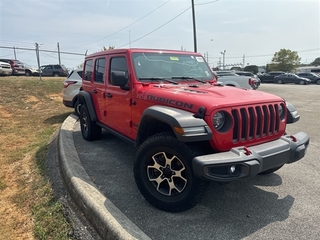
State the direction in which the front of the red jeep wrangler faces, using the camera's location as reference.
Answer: facing the viewer and to the right of the viewer

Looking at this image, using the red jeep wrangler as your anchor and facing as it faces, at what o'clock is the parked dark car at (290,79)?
The parked dark car is roughly at 8 o'clock from the red jeep wrangler.

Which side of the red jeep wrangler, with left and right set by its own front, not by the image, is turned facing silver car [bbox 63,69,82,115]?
back

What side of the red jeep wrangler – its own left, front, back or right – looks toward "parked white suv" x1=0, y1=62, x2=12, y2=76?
back

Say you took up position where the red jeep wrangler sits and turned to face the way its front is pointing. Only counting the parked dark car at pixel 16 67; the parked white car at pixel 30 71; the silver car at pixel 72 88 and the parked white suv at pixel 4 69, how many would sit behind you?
4

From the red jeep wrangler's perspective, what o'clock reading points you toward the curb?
The curb is roughly at 4 o'clock from the red jeep wrangler.

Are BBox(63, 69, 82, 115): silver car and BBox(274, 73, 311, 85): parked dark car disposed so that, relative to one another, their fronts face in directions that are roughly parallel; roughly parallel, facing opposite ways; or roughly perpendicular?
roughly perpendicular

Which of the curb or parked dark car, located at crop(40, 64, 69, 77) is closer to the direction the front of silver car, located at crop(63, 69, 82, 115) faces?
the parked dark car

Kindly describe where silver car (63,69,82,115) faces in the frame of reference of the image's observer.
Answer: facing away from the viewer and to the right of the viewer
